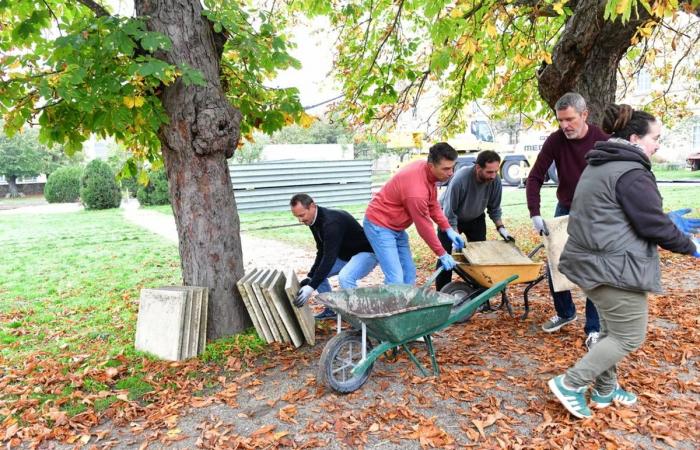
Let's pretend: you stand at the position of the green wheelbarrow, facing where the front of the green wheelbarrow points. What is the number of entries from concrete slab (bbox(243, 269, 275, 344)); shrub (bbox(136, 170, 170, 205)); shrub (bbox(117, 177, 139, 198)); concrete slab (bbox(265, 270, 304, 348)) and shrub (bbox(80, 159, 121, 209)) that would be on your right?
5

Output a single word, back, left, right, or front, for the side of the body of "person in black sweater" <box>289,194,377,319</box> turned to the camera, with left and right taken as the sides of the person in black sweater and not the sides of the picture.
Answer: left

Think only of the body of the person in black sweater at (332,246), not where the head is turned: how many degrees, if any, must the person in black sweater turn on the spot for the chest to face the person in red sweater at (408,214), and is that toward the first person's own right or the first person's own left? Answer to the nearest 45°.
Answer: approximately 180°

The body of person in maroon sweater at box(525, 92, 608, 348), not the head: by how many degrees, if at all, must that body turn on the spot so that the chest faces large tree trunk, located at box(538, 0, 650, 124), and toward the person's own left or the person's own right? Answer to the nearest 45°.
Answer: approximately 135° to the person's own right

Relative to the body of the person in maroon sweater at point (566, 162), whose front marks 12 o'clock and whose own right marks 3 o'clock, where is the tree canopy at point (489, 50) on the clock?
The tree canopy is roughly at 4 o'clock from the person in maroon sweater.

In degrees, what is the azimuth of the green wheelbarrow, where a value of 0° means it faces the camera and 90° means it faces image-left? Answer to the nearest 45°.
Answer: approximately 45°

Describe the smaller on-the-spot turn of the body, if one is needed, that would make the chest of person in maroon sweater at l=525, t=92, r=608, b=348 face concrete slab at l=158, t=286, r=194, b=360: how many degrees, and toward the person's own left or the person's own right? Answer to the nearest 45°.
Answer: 0° — they already face it

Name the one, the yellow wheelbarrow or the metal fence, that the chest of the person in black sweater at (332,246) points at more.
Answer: the metal fence

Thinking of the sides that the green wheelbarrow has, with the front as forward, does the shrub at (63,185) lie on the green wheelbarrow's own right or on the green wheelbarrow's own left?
on the green wheelbarrow's own right

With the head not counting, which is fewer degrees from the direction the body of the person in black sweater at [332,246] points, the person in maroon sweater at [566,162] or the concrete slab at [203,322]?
the concrete slab

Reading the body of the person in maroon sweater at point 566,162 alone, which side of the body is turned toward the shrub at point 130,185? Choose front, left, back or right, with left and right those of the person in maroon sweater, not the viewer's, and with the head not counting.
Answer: right

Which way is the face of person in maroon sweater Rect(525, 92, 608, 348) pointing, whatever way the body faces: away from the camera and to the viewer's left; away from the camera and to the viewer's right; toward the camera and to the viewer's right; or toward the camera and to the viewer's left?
toward the camera and to the viewer's left

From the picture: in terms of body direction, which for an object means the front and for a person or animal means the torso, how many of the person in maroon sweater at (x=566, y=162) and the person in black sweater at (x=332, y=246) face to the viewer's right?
0

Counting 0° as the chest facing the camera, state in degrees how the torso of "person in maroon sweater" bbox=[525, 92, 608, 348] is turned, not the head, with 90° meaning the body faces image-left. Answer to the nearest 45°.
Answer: approximately 45°
